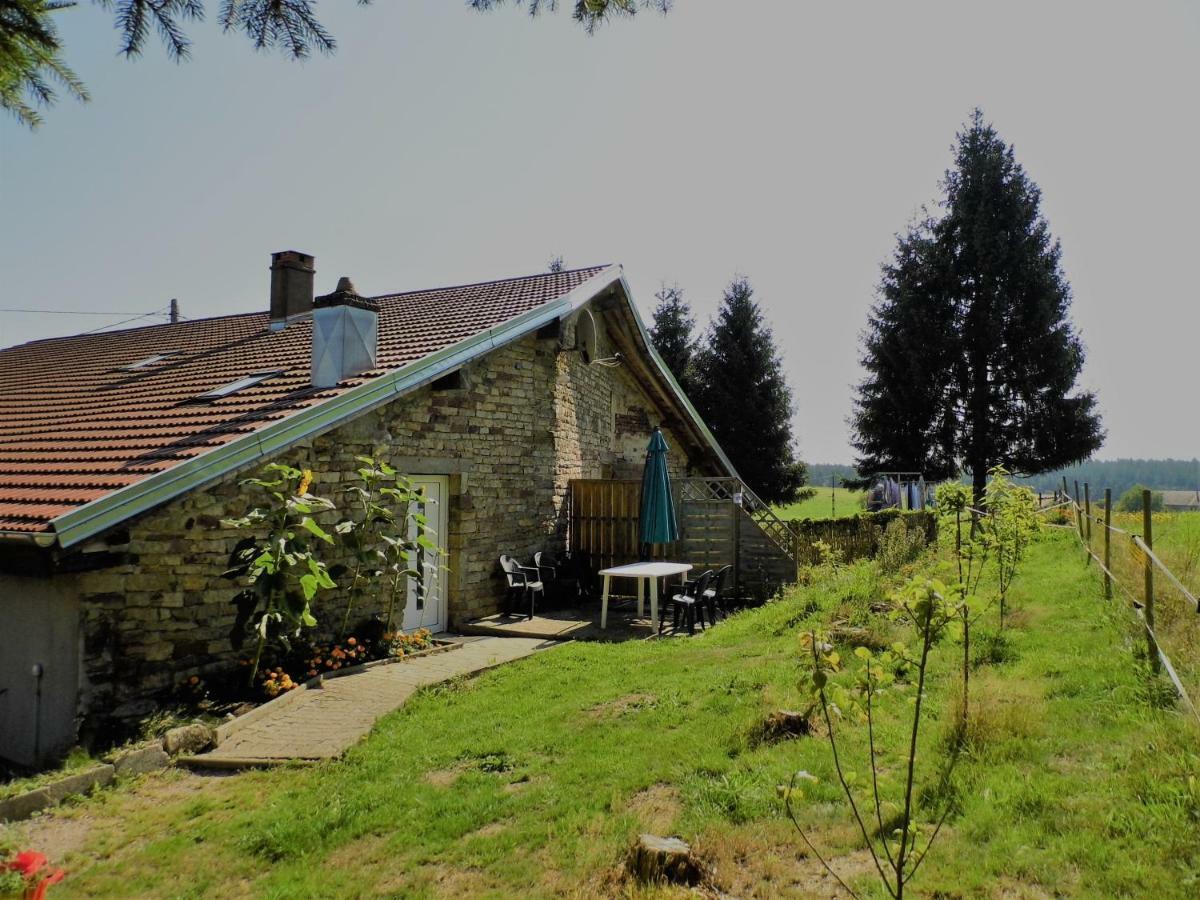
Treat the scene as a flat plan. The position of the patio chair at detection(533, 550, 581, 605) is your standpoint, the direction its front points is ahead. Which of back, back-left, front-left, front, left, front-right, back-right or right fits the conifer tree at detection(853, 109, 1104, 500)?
left

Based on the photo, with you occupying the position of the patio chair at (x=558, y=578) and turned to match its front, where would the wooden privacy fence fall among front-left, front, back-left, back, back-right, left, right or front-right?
left

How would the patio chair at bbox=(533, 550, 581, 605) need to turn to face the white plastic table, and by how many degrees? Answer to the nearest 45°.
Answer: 0° — it already faces it

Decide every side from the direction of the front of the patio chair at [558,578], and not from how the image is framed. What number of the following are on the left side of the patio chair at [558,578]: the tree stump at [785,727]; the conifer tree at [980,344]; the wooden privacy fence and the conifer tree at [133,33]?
2

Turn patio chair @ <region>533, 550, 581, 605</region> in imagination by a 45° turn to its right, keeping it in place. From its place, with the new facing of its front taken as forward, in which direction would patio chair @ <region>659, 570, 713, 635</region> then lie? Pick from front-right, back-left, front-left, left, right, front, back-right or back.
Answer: front-left

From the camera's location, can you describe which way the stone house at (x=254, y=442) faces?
facing the viewer and to the right of the viewer

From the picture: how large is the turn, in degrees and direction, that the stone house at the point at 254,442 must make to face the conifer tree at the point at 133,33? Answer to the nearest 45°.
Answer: approximately 45° to its right

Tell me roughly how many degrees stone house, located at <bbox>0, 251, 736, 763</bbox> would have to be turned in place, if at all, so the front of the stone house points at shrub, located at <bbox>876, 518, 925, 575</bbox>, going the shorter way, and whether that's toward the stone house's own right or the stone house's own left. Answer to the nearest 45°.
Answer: approximately 45° to the stone house's own left

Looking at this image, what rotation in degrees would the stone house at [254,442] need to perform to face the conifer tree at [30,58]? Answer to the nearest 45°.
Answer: approximately 45° to its right

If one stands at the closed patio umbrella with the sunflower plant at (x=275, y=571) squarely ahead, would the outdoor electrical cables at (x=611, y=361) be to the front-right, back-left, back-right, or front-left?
back-right

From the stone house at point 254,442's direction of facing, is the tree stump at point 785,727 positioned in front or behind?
in front

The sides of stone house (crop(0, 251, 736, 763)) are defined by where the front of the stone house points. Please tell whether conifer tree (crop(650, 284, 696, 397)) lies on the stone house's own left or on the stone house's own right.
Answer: on the stone house's own left

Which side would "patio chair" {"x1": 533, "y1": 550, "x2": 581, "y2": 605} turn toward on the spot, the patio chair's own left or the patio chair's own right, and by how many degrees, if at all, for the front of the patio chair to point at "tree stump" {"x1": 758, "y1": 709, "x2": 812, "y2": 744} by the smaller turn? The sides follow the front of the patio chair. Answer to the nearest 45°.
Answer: approximately 45° to the patio chair's own right

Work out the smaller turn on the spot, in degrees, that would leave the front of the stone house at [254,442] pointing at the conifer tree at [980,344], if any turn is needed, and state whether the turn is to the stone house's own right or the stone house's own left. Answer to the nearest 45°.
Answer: approximately 90° to the stone house's own left
